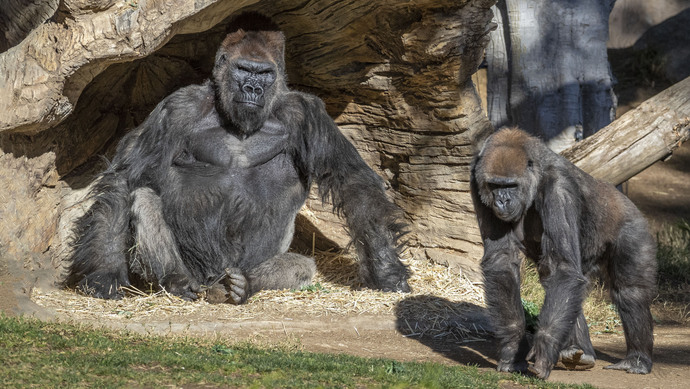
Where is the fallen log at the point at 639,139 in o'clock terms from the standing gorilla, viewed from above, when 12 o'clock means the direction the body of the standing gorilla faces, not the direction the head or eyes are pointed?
The fallen log is roughly at 5 o'clock from the standing gorilla.

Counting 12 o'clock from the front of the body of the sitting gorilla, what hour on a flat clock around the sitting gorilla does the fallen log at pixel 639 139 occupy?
The fallen log is roughly at 9 o'clock from the sitting gorilla.

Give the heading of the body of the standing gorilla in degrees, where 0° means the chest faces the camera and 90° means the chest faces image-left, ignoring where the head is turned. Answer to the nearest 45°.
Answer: approximately 45°

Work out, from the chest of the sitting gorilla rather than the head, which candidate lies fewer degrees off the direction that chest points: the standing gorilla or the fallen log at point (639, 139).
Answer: the standing gorilla

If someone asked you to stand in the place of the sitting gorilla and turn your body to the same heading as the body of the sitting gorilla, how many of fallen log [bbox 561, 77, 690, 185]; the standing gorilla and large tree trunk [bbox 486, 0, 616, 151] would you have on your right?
0

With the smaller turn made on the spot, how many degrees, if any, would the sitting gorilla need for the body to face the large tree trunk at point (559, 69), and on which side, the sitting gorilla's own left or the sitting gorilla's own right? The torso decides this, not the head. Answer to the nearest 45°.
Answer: approximately 135° to the sitting gorilla's own left

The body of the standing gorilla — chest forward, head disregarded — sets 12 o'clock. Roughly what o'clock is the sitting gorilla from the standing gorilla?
The sitting gorilla is roughly at 2 o'clock from the standing gorilla.

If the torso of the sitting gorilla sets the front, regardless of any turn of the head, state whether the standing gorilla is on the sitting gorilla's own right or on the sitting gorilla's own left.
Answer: on the sitting gorilla's own left

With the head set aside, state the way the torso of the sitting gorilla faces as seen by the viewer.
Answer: toward the camera

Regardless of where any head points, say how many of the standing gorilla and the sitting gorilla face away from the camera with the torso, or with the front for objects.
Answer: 0
